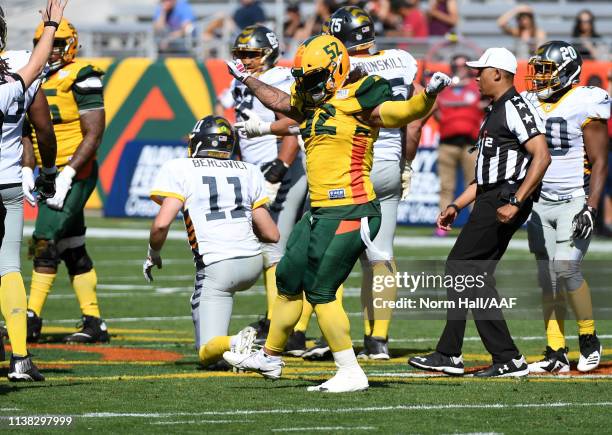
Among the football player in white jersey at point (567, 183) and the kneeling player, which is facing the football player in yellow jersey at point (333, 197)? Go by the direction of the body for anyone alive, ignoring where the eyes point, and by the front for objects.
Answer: the football player in white jersey

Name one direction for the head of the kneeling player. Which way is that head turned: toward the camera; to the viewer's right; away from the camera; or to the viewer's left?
away from the camera

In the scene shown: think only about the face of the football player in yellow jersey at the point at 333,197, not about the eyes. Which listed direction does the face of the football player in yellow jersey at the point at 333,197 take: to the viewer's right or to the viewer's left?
to the viewer's left

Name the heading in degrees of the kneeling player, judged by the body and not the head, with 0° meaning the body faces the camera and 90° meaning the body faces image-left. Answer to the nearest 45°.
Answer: approximately 135°

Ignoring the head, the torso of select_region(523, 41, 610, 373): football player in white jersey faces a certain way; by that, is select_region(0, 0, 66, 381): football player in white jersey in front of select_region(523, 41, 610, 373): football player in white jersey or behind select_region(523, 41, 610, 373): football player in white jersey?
in front

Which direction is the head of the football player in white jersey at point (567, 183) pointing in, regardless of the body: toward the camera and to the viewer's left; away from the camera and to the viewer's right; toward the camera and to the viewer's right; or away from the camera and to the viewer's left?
toward the camera and to the viewer's left
